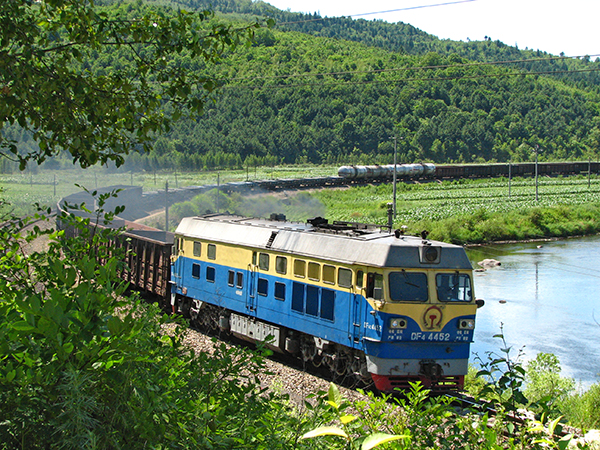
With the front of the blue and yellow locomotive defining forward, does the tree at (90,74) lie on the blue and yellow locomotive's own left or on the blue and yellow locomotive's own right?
on the blue and yellow locomotive's own right

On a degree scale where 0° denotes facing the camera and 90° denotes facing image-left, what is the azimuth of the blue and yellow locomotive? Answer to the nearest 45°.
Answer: approximately 315°
